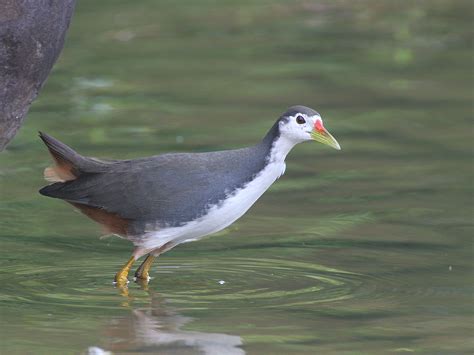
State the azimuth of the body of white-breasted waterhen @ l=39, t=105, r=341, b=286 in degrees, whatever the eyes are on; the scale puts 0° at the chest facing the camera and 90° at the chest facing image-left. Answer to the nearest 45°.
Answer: approximately 270°
